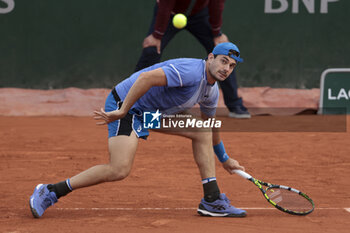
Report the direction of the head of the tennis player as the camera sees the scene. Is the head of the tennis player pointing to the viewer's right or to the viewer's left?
to the viewer's right

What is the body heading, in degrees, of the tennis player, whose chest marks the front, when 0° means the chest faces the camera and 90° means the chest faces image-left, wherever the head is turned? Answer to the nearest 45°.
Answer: approximately 270°

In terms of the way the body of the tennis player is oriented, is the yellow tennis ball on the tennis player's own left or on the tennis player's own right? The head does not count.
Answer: on the tennis player's own left
